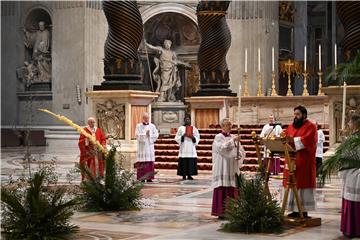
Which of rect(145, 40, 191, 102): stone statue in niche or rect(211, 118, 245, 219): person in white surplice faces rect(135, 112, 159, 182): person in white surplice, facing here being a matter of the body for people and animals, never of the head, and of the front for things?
the stone statue in niche

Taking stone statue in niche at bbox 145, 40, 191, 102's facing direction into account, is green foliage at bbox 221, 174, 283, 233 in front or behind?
in front

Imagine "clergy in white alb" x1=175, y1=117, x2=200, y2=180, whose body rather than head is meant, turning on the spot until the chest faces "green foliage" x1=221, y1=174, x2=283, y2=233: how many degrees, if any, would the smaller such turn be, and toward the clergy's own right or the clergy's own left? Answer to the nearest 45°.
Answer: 0° — they already face it

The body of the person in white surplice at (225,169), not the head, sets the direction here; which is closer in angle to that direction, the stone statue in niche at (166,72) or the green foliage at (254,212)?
the green foliage

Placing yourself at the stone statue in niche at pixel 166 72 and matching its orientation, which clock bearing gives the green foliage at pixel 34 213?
The green foliage is roughly at 12 o'clock from the stone statue in niche.

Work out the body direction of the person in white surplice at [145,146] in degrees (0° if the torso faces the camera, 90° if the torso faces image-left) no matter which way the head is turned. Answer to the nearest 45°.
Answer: approximately 315°

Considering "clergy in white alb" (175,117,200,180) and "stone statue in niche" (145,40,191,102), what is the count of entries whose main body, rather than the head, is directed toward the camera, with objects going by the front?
2

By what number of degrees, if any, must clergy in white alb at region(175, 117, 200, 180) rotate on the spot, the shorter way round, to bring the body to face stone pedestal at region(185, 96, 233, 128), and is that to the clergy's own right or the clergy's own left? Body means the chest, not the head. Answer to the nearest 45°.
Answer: approximately 180°

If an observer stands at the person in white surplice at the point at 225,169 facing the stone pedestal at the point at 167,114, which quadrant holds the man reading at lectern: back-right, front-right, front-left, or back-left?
back-right

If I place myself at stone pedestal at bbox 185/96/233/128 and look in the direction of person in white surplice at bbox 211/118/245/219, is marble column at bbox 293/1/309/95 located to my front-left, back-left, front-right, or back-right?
back-left
